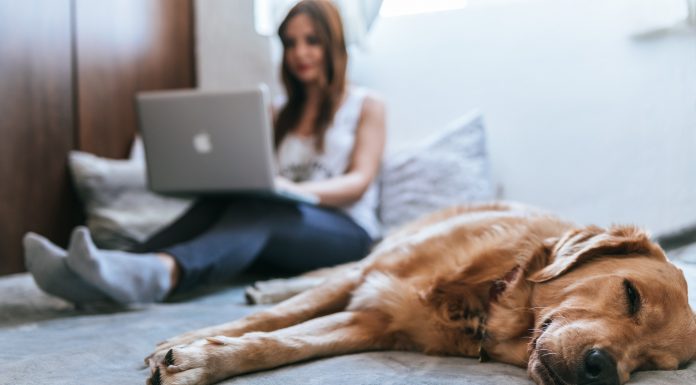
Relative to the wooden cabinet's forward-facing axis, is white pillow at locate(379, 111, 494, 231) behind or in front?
in front

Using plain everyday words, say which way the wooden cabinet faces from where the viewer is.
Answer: facing the viewer and to the right of the viewer
